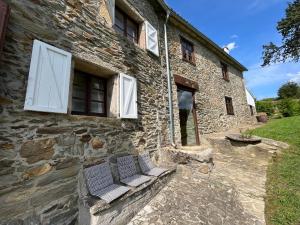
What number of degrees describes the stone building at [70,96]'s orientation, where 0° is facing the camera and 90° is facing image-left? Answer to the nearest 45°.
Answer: approximately 315°

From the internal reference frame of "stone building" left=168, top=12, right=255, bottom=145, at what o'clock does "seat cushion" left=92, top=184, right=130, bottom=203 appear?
The seat cushion is roughly at 2 o'clock from the stone building.

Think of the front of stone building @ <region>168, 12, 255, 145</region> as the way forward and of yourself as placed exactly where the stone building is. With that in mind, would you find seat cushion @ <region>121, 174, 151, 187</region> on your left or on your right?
on your right
